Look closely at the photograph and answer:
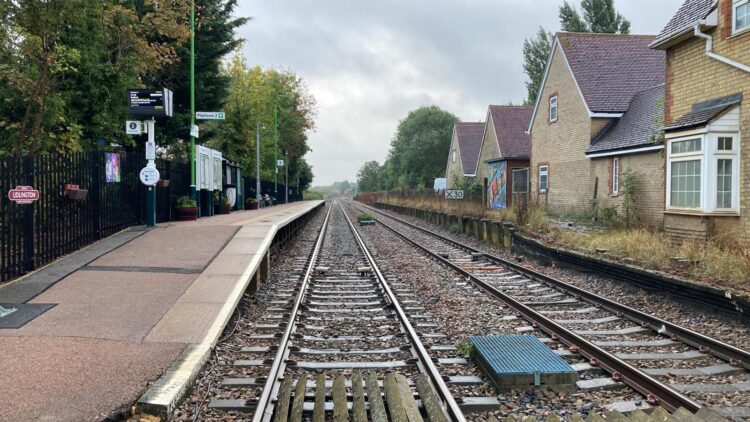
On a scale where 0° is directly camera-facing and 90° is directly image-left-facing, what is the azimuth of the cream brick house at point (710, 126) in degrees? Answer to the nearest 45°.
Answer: approximately 45°

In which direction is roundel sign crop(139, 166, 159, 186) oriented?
toward the camera

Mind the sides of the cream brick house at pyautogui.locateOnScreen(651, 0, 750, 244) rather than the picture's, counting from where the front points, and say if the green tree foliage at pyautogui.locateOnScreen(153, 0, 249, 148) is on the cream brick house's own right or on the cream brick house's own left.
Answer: on the cream brick house's own right

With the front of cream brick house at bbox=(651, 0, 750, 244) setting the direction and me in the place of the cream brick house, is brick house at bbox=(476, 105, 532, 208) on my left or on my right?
on my right

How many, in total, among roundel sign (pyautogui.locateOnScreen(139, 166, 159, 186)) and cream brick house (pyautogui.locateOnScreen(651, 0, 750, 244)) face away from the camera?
0

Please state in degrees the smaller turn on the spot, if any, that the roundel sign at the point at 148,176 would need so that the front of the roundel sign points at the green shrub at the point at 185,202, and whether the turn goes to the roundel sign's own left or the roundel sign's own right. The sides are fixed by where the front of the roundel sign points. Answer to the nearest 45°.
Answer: approximately 180°

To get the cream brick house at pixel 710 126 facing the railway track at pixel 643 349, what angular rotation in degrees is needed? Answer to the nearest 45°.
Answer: approximately 45° to its left

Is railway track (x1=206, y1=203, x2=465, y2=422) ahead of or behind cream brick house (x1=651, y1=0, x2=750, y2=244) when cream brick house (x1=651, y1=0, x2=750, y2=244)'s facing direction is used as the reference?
ahead

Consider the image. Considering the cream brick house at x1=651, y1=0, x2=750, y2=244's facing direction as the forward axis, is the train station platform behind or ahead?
ahead

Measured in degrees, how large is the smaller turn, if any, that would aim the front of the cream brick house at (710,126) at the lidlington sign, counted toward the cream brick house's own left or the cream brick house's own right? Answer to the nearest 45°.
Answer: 0° — it already faces it

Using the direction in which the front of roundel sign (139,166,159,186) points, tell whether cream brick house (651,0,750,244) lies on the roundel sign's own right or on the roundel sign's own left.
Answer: on the roundel sign's own left

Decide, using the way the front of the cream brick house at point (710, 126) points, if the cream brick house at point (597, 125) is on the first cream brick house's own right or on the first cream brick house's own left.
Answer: on the first cream brick house's own right

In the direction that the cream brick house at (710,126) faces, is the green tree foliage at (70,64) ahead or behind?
ahead

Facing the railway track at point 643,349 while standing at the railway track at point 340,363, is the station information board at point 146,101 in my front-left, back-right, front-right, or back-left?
back-left
